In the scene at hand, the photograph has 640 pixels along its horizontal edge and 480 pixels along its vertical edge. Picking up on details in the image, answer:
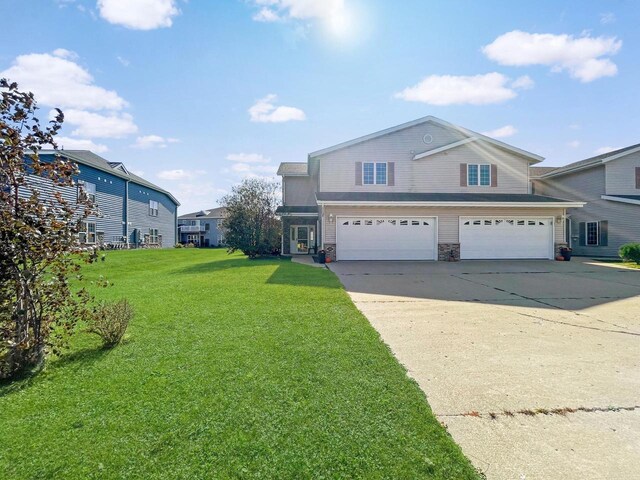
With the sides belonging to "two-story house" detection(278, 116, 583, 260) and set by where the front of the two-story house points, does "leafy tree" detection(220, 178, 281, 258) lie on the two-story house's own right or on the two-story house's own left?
on the two-story house's own right

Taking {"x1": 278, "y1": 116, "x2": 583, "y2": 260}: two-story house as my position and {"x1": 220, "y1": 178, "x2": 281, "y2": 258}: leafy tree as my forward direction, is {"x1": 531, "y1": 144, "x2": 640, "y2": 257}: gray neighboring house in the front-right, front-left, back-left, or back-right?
back-right

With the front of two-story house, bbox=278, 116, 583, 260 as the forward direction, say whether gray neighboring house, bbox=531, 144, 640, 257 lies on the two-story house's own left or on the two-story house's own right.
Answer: on the two-story house's own left

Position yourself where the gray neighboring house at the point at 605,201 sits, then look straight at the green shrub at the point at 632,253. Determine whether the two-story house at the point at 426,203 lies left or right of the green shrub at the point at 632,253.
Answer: right

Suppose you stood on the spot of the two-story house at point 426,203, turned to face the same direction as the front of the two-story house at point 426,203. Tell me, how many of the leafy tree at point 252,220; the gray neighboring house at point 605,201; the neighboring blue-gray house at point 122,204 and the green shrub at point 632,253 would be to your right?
2

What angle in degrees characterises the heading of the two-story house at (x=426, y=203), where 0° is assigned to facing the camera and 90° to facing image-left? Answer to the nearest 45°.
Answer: approximately 0°

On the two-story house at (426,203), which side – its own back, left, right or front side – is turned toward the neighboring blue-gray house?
right

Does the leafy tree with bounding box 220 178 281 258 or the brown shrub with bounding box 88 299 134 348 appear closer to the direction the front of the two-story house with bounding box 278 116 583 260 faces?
the brown shrub

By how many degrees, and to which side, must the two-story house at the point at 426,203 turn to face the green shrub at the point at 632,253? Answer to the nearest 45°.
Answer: approximately 90° to its left

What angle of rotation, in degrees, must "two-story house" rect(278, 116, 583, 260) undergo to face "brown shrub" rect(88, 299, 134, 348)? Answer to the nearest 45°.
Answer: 0° — it already faces it

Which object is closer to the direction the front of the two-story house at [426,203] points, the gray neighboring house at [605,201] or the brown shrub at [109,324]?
the brown shrub
